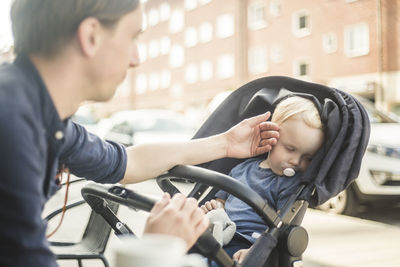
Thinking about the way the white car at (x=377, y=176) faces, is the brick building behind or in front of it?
behind

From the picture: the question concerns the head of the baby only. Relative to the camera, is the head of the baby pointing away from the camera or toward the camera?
toward the camera

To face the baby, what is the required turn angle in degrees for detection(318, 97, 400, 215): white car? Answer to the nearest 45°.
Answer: approximately 45° to its right

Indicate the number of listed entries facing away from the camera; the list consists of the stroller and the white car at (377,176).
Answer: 0

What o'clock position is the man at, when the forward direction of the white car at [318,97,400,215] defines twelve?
The man is roughly at 2 o'clock from the white car.

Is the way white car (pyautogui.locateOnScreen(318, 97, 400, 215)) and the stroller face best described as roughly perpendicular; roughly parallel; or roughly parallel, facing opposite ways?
roughly perpendicular

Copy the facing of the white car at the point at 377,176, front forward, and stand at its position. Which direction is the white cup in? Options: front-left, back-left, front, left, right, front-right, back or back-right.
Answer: front-right

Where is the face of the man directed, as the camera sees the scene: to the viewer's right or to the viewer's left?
to the viewer's right

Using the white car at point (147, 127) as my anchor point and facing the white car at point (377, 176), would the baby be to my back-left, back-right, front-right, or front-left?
front-right

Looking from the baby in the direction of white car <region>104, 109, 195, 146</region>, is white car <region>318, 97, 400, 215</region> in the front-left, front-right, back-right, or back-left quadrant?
front-right

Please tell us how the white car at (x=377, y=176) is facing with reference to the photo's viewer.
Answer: facing the viewer and to the right of the viewer
